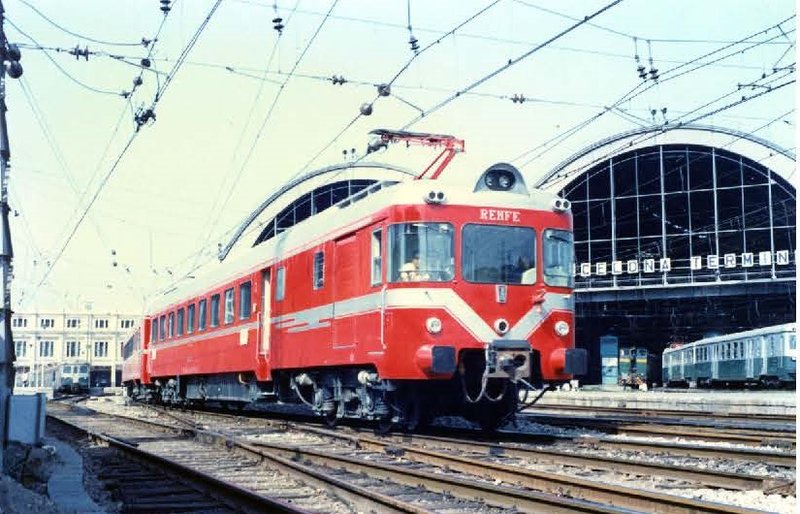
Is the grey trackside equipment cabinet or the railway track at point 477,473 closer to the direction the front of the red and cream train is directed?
the railway track

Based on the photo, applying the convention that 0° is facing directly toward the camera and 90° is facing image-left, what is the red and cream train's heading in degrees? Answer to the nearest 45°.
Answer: approximately 315°

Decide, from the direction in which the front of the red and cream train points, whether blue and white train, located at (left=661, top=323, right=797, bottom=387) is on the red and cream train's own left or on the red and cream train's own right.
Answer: on the red and cream train's own left

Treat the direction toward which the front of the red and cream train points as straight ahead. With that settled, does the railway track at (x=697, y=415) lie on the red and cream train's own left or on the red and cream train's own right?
on the red and cream train's own left

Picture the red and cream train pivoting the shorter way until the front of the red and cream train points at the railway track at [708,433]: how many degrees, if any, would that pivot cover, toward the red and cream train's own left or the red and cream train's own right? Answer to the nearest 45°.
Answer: approximately 45° to the red and cream train's own left

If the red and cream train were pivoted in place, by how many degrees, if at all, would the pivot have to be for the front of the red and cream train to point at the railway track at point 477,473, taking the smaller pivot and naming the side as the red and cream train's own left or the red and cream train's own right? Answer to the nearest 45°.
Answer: approximately 45° to the red and cream train's own right

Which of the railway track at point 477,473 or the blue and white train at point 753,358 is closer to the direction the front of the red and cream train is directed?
the railway track
